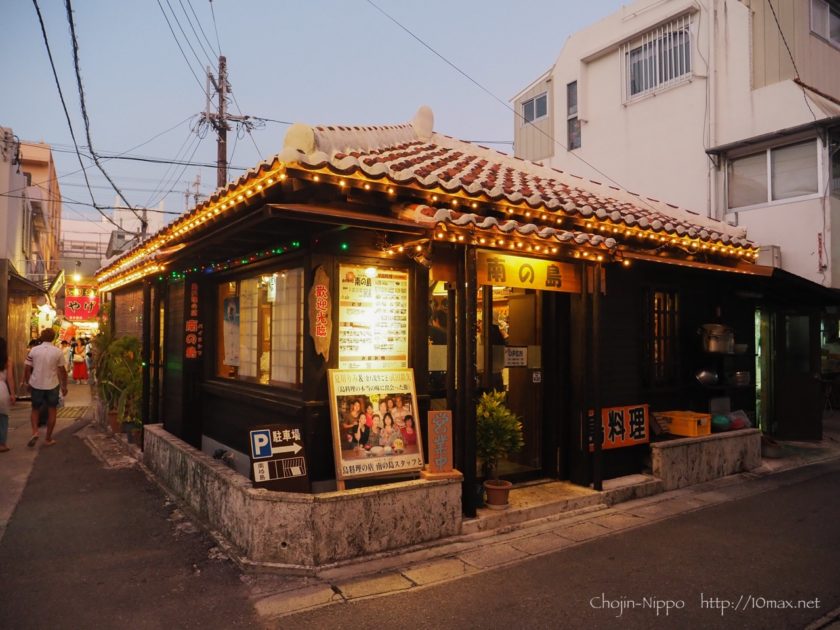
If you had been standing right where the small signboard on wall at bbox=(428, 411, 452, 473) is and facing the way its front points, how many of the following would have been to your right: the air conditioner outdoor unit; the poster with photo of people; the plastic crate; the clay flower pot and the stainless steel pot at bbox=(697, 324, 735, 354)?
1

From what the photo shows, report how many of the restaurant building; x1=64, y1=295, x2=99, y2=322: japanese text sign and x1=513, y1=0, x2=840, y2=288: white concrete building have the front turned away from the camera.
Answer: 0

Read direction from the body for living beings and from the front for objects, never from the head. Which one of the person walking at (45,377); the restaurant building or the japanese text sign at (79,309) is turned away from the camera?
the person walking

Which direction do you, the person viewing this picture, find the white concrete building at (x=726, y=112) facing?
facing the viewer and to the left of the viewer

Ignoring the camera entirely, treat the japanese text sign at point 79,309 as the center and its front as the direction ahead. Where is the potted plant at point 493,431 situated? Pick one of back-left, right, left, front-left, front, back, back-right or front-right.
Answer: front

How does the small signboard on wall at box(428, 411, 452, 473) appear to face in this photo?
toward the camera

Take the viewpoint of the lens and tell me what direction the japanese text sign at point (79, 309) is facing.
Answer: facing the viewer

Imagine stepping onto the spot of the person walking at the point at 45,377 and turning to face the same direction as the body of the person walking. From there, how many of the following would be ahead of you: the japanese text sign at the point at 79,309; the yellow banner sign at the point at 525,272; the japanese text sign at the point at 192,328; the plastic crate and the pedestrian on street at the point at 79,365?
2

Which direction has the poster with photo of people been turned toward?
toward the camera

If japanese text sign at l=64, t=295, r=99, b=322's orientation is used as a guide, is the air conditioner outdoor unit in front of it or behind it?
in front

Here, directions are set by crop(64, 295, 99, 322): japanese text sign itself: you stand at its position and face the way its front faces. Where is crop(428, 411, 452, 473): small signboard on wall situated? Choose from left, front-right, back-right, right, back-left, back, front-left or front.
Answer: front

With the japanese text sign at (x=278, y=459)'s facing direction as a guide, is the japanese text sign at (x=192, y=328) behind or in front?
behind
